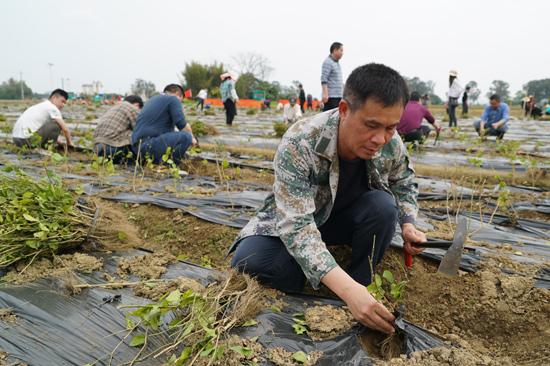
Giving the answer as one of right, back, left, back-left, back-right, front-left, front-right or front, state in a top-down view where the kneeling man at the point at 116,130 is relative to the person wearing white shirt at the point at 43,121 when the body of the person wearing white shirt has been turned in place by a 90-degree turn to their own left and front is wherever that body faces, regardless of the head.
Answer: back-right

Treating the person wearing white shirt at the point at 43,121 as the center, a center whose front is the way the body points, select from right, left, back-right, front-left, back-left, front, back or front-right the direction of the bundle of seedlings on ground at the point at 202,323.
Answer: right

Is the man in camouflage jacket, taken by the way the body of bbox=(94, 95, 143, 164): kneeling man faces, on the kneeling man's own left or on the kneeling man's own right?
on the kneeling man's own right

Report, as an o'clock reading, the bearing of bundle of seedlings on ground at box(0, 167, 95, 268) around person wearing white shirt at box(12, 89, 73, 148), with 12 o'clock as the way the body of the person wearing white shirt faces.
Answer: The bundle of seedlings on ground is roughly at 3 o'clock from the person wearing white shirt.

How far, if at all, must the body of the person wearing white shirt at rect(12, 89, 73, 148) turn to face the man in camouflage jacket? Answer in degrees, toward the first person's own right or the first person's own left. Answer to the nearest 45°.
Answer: approximately 90° to the first person's own right

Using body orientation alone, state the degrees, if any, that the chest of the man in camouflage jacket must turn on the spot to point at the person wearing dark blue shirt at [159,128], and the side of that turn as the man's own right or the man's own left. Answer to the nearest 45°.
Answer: approximately 180°

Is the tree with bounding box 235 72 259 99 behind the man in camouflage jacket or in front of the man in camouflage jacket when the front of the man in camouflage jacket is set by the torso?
behind

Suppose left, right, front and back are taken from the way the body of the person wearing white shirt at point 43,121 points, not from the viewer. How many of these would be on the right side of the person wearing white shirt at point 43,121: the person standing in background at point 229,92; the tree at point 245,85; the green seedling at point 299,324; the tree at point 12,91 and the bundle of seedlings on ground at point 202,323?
2

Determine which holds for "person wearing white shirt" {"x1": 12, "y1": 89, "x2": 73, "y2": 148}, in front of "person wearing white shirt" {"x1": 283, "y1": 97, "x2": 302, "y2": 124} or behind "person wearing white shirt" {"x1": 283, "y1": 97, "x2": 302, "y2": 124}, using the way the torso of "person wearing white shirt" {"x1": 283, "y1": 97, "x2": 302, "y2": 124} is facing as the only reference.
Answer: in front

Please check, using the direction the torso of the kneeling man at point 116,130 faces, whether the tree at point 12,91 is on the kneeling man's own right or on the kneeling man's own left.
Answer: on the kneeling man's own left

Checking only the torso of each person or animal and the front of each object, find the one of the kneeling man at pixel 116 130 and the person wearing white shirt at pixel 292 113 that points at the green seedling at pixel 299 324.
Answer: the person wearing white shirt

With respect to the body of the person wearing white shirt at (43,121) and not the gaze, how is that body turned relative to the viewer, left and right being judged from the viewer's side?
facing to the right of the viewer

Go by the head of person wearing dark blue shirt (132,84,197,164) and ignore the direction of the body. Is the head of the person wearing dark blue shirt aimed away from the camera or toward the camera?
away from the camera

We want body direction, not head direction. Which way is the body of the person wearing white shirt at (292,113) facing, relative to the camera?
toward the camera

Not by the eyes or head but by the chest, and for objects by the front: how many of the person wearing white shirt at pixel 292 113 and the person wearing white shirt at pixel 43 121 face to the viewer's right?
1

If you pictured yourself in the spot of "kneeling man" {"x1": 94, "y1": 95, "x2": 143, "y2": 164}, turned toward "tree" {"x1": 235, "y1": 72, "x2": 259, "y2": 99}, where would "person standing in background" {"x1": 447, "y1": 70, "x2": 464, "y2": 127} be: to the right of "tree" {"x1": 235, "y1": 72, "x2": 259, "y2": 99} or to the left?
right

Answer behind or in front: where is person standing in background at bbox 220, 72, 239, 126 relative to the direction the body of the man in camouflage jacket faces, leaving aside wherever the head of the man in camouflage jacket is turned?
behind

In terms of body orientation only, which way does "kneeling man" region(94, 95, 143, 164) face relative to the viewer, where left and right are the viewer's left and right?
facing away from the viewer and to the right of the viewer
